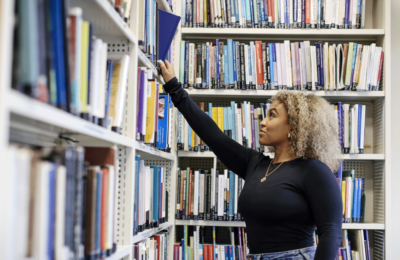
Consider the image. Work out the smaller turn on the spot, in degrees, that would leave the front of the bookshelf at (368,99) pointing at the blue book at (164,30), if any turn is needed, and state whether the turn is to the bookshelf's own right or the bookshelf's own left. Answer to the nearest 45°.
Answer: approximately 45° to the bookshelf's own right

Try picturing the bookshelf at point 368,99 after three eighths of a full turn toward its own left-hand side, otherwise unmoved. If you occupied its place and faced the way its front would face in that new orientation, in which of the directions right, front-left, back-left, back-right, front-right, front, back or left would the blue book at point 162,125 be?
back

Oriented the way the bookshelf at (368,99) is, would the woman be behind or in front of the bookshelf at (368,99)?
in front

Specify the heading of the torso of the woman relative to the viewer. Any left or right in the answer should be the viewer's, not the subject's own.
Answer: facing the viewer and to the left of the viewer

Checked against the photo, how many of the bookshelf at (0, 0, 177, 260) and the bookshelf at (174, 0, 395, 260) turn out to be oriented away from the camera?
0

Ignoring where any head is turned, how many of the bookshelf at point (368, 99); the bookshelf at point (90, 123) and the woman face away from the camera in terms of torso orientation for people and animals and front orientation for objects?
0

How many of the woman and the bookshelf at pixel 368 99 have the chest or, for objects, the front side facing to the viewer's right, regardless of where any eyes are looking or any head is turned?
0

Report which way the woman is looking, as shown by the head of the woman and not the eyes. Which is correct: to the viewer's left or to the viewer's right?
to the viewer's left

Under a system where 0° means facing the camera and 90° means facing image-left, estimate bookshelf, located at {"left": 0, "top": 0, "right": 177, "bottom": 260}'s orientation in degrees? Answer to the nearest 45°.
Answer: approximately 315°

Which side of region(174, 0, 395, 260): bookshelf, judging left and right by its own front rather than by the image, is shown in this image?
front

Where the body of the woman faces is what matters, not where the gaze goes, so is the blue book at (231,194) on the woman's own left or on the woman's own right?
on the woman's own right
